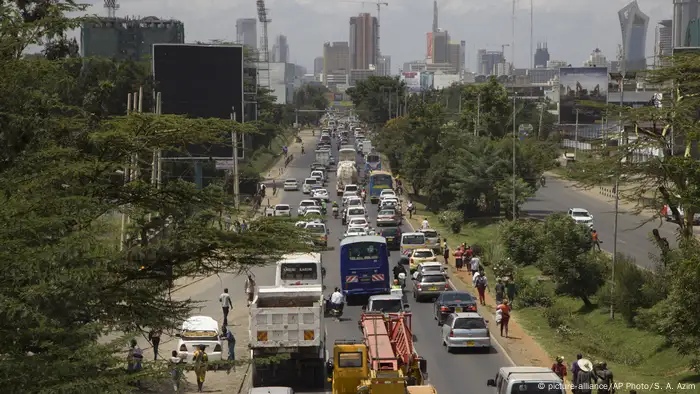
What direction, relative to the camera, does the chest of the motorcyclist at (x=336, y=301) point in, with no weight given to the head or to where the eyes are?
away from the camera

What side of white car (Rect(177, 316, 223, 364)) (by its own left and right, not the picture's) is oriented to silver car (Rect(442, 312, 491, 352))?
right

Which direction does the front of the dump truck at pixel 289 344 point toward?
away from the camera

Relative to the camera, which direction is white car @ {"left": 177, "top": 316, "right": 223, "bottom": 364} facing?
away from the camera

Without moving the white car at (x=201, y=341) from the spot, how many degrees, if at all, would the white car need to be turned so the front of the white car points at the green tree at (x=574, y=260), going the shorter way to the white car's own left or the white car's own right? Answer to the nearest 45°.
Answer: approximately 45° to the white car's own right

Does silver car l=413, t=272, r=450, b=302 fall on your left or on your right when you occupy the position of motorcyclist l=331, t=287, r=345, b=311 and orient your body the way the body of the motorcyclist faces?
on your right
